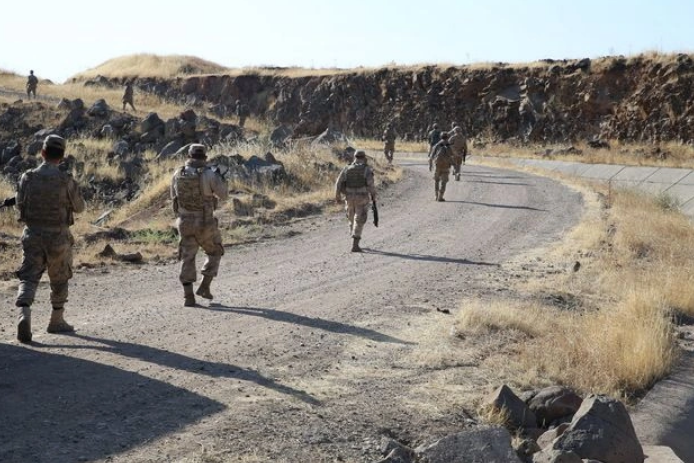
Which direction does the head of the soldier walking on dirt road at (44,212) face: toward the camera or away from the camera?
away from the camera

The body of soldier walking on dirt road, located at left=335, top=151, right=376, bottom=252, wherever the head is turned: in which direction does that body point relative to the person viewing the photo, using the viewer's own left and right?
facing away from the viewer

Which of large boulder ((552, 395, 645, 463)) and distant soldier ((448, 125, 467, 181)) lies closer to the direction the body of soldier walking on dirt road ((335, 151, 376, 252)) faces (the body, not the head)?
the distant soldier

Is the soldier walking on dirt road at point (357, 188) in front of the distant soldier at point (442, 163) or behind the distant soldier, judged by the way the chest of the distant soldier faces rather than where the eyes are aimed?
behind

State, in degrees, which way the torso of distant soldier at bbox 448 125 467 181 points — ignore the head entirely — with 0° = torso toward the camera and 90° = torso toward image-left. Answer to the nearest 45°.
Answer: approximately 180°

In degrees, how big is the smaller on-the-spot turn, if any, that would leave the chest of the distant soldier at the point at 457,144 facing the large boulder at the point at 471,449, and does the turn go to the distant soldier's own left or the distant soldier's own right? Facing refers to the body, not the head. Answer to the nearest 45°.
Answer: approximately 180°

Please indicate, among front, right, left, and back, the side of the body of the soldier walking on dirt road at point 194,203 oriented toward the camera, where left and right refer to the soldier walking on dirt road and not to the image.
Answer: back

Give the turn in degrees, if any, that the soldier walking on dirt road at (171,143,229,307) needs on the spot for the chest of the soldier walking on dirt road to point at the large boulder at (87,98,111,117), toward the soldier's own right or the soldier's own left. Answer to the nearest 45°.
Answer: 0° — they already face it

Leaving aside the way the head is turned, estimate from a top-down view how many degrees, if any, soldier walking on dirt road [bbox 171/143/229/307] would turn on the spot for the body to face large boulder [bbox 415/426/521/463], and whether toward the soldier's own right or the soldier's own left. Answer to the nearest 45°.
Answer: approximately 180°

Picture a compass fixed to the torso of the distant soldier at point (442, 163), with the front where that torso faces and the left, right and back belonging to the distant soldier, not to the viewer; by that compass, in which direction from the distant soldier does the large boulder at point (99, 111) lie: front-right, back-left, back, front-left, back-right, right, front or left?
front-left

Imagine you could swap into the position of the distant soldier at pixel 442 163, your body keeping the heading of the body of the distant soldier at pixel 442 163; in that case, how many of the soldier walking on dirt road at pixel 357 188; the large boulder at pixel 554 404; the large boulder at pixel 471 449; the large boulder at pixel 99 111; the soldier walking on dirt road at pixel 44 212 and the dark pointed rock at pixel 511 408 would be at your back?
5

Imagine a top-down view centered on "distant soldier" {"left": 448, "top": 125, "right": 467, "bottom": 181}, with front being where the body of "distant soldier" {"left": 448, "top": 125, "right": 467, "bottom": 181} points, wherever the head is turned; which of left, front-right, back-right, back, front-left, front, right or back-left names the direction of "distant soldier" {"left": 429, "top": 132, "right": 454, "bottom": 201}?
back

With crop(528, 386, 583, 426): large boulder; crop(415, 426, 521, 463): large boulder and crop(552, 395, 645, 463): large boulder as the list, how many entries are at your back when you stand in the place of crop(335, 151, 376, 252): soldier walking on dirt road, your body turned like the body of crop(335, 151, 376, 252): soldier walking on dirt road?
3

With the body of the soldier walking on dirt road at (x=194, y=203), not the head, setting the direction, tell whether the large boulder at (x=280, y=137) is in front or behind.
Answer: in front

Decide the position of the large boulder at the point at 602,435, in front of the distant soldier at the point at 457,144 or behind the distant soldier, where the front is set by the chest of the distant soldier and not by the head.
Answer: behind

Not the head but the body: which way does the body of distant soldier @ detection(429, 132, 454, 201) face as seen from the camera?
away from the camera
